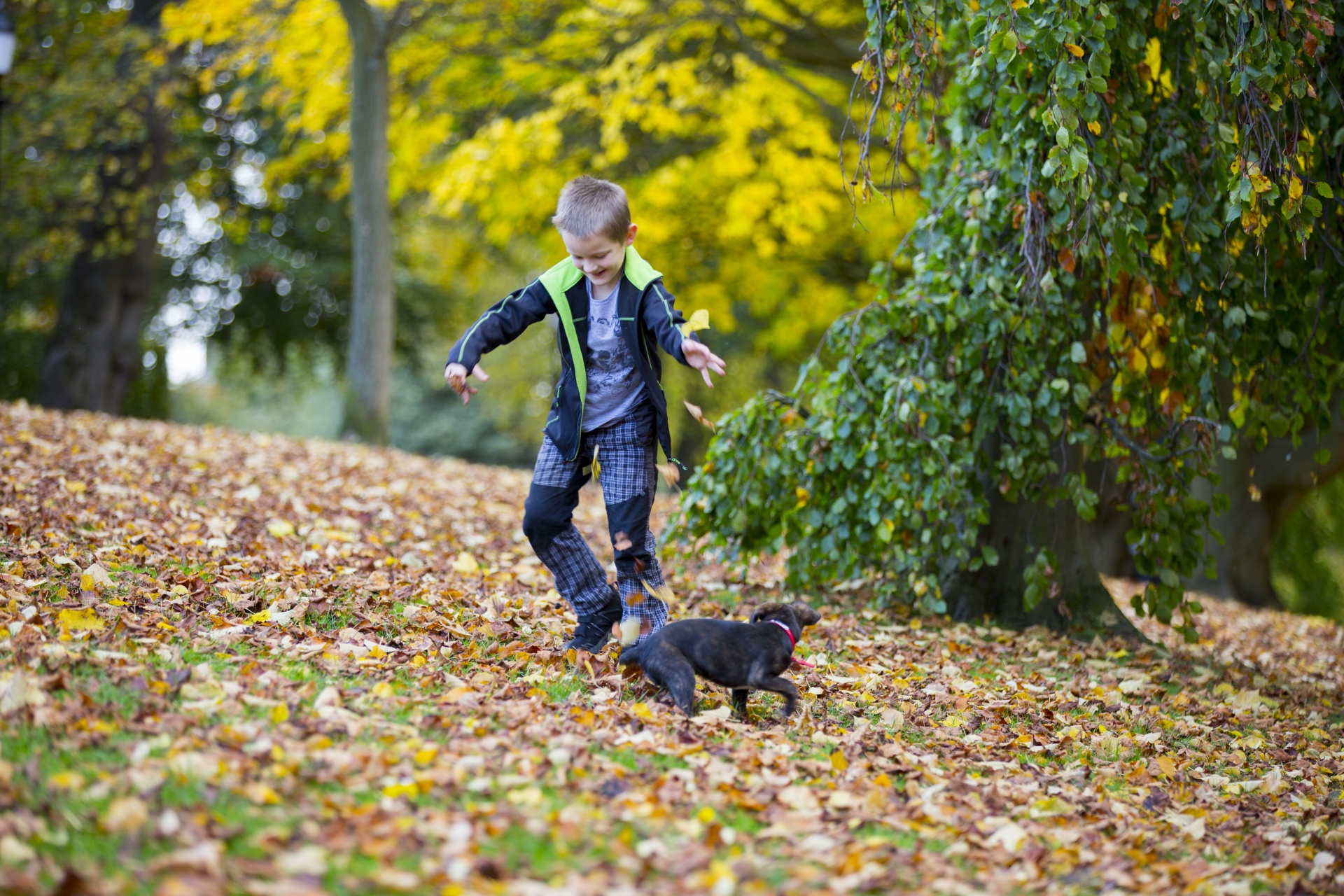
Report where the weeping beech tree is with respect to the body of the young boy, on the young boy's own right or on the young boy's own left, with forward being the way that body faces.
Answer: on the young boy's own left

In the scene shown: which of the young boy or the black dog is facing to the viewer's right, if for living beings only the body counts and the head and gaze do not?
the black dog

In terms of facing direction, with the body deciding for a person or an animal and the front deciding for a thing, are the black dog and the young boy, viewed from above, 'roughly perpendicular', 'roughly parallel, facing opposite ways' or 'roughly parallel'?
roughly perpendicular

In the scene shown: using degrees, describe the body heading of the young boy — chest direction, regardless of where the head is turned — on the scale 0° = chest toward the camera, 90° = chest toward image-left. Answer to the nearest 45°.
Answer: approximately 0°

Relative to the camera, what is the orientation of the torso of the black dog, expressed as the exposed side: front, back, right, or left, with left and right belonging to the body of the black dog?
right

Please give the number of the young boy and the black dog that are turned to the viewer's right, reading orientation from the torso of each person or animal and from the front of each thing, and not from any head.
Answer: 1

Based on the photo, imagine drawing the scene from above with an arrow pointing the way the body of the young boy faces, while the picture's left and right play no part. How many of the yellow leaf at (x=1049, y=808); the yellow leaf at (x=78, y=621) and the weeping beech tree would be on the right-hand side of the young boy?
1

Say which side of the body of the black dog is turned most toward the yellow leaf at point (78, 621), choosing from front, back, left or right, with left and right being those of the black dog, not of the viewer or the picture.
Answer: back

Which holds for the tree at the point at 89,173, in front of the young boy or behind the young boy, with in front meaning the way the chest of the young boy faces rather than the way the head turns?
behind
